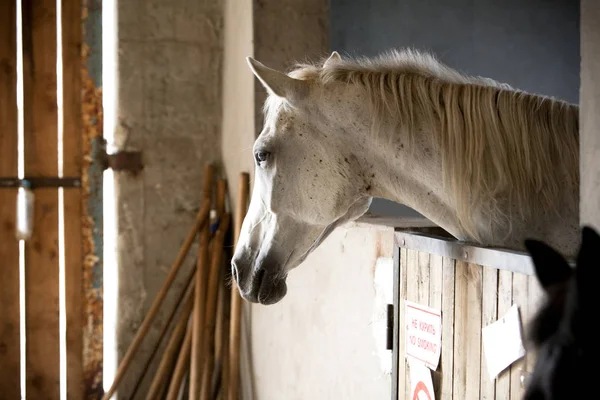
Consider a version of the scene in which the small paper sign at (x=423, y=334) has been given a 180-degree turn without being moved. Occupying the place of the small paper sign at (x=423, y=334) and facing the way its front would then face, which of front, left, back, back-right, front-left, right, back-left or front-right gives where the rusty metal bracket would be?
left

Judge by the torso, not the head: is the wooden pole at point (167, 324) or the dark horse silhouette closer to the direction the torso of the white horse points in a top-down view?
the wooden pole

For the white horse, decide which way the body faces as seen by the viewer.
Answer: to the viewer's left

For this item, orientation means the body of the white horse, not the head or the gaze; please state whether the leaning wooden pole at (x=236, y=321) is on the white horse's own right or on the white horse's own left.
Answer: on the white horse's own right

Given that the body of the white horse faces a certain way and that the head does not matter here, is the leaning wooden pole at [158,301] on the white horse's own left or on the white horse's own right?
on the white horse's own right

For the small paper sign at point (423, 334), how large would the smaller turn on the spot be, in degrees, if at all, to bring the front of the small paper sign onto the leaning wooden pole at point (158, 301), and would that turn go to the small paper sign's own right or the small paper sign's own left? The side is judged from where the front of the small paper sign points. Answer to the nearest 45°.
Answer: approximately 90° to the small paper sign's own right

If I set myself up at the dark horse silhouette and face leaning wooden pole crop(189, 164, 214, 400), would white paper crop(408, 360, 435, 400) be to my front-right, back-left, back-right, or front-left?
front-right

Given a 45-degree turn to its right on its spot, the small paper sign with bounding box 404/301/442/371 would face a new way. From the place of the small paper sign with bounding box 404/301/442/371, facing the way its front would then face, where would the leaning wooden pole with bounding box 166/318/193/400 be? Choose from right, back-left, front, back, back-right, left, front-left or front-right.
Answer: front-right

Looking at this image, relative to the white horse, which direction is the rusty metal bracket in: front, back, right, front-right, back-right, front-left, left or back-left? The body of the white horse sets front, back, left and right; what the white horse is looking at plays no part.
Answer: front-right

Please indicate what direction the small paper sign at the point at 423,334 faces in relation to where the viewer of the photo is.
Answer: facing the viewer and to the left of the viewer
